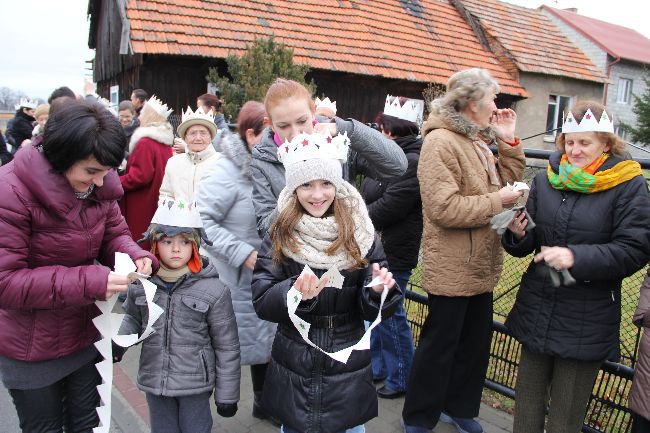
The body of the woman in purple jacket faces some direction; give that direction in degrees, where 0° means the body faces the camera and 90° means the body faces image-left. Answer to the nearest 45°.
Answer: approximately 315°

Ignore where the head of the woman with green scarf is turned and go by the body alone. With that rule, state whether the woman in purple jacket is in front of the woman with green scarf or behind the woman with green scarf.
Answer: in front

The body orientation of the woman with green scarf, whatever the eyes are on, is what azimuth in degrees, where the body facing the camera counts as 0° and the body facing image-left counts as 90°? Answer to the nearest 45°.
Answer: approximately 45°

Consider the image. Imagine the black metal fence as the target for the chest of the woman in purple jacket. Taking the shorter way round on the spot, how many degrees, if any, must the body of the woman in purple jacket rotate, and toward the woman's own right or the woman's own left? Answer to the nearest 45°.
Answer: approximately 45° to the woman's own left

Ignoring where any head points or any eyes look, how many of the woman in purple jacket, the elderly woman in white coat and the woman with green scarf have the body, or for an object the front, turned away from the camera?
0

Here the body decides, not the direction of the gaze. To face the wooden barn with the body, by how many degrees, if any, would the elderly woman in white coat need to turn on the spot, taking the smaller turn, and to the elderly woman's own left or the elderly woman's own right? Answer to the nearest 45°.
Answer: approximately 180°

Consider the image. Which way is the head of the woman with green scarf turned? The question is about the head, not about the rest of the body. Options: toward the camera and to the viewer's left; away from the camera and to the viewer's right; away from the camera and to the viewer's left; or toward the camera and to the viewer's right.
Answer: toward the camera and to the viewer's left

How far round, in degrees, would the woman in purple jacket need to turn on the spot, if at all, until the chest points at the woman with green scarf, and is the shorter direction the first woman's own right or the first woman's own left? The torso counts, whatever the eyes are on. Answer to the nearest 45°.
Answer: approximately 45° to the first woman's own left

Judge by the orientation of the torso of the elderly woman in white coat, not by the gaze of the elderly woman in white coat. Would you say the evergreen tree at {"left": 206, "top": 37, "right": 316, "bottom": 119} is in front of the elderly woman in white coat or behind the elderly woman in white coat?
behind

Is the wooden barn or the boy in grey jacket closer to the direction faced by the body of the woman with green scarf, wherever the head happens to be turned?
the boy in grey jacket

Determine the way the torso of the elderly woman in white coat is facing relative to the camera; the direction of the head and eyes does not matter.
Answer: toward the camera

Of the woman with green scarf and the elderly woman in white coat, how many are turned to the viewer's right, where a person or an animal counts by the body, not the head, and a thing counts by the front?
0

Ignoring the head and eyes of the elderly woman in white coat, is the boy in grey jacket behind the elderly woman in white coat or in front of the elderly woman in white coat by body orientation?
in front
